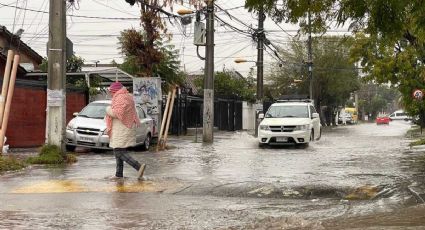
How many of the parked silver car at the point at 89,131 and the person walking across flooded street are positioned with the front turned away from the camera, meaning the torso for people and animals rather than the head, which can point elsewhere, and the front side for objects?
0

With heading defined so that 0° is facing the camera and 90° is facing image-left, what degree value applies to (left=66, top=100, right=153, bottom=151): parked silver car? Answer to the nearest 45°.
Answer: approximately 45°

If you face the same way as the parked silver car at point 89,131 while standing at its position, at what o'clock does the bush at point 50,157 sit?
The bush is roughly at 11 o'clock from the parked silver car.

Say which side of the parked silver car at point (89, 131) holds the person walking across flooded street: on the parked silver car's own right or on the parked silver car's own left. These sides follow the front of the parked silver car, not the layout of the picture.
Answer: on the parked silver car's own left
